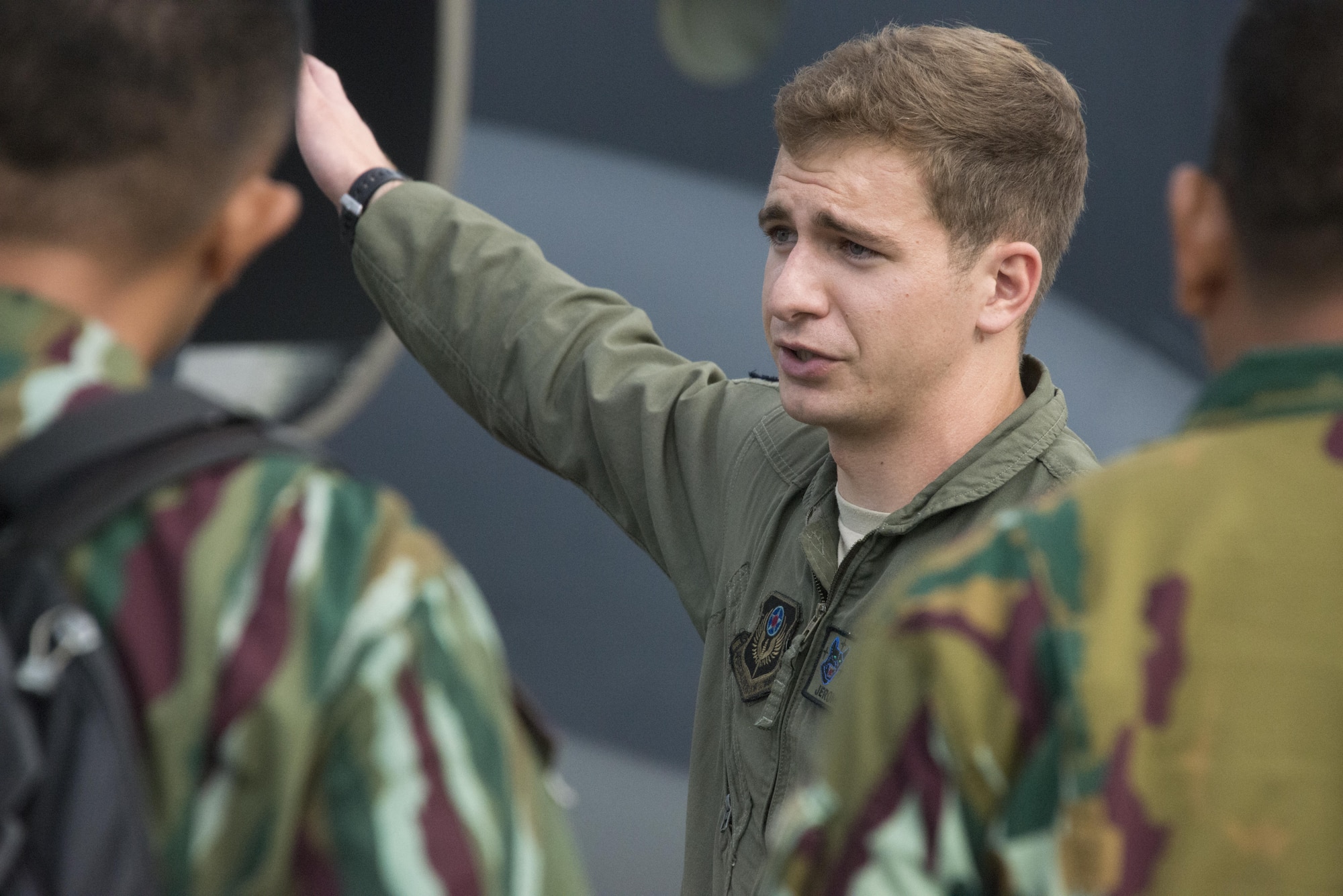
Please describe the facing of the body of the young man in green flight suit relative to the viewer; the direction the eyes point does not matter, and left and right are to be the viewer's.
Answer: facing the viewer and to the left of the viewer

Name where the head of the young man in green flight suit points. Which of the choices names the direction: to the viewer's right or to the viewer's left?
to the viewer's left

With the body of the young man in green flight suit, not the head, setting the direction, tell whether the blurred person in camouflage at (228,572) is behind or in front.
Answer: in front

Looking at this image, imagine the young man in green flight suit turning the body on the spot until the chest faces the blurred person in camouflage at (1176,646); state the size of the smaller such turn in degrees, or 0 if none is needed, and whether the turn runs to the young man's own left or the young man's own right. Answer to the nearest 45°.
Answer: approximately 45° to the young man's own left

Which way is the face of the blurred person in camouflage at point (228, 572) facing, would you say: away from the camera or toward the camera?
away from the camera

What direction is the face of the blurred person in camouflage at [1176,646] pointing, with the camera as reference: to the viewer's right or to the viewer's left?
to the viewer's left
